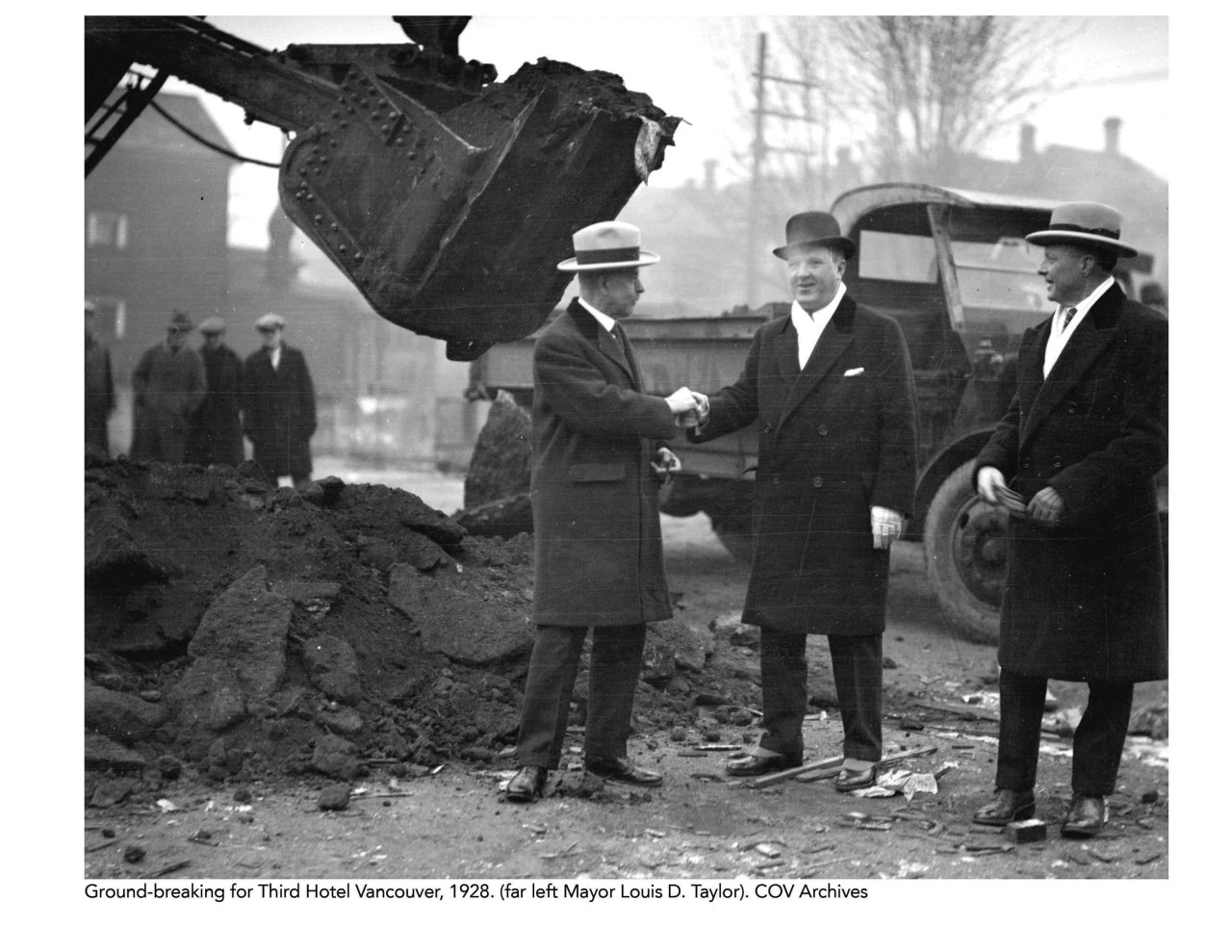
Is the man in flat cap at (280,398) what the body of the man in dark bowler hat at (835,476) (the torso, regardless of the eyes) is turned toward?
no

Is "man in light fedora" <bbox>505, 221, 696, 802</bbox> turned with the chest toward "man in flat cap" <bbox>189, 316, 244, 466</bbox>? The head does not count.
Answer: no

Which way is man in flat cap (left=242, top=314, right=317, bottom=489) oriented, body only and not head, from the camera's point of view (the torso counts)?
toward the camera

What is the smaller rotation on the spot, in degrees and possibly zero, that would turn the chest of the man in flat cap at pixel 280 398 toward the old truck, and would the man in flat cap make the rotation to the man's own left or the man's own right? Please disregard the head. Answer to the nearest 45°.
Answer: approximately 45° to the man's own left

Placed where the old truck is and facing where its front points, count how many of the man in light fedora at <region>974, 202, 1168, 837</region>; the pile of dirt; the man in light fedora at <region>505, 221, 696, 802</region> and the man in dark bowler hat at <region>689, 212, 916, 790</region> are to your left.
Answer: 0

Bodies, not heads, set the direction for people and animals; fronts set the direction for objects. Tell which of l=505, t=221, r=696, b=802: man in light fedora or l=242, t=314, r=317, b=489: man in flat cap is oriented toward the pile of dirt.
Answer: the man in flat cap

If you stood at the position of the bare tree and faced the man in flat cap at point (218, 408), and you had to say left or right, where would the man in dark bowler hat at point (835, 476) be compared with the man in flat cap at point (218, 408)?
left

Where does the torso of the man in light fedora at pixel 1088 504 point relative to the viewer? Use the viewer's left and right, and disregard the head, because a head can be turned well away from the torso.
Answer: facing the viewer and to the left of the viewer

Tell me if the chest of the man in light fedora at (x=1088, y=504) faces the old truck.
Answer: no

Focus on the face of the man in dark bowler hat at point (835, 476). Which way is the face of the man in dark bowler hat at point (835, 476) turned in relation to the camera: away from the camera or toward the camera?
toward the camera

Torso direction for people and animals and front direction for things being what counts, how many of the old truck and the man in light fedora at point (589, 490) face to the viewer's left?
0

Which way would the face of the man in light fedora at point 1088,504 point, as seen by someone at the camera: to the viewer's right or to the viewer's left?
to the viewer's left

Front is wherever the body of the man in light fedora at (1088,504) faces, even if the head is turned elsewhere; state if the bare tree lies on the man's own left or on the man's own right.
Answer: on the man's own right

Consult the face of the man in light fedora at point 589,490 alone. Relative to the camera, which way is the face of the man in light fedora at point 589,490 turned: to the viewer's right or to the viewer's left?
to the viewer's right

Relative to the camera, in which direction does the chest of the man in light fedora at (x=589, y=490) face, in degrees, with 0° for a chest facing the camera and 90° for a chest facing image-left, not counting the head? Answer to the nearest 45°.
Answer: approximately 315°

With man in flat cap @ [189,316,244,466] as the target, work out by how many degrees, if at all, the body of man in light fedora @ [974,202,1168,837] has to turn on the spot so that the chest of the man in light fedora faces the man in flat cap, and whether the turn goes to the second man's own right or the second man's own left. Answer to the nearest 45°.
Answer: approximately 90° to the second man's own right

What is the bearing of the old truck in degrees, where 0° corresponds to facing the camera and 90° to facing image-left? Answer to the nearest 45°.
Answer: approximately 315°
